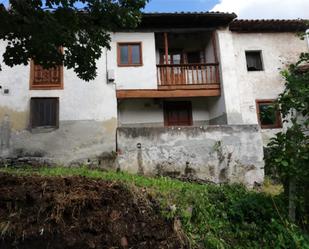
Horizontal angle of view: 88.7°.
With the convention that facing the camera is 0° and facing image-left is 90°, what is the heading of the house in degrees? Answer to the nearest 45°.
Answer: approximately 0°

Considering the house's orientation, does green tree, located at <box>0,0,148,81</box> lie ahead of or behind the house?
ahead
